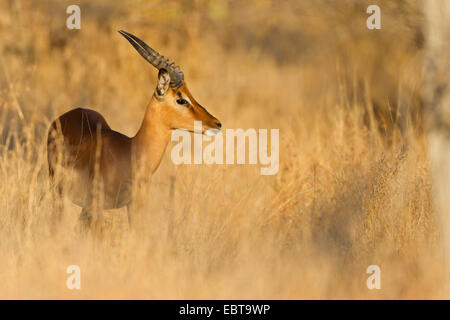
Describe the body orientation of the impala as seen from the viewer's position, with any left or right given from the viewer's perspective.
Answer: facing away from the viewer and to the right of the viewer
